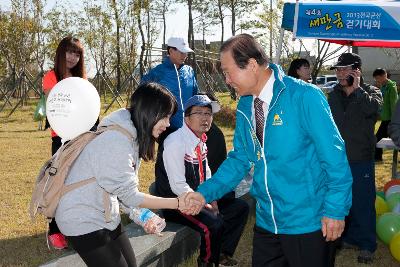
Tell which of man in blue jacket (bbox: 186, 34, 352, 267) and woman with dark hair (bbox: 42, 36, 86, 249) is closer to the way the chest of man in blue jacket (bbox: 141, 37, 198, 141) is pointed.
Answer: the man in blue jacket

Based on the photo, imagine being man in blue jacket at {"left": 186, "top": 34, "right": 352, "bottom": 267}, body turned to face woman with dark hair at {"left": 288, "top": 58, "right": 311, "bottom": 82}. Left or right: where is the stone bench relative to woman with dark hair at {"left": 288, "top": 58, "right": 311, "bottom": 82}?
left

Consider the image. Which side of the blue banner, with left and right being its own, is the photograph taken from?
front

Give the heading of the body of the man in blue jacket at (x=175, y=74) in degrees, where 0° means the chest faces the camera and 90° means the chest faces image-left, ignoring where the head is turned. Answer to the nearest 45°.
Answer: approximately 315°

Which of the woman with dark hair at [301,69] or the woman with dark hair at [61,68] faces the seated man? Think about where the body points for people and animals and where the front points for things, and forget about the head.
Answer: the woman with dark hair at [61,68]

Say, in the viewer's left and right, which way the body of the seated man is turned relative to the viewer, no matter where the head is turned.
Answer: facing the viewer and to the right of the viewer

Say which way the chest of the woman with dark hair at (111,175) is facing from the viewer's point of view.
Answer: to the viewer's right

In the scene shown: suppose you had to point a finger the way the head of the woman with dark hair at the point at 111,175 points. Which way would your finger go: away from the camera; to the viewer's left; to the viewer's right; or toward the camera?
to the viewer's right

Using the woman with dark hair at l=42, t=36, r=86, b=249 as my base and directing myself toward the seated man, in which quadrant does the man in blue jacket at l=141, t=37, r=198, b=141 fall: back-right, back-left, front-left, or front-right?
front-left

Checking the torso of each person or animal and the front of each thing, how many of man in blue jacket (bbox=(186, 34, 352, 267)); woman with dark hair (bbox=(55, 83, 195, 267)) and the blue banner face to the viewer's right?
1

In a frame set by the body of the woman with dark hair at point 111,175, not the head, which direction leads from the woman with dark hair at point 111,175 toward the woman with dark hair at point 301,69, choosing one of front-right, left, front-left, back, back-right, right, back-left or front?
front-left
